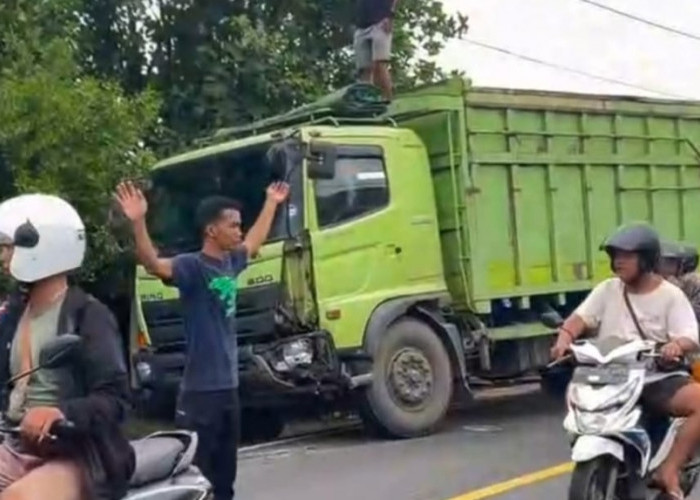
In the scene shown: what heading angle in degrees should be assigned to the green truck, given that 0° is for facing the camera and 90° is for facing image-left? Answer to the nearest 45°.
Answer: approximately 45°

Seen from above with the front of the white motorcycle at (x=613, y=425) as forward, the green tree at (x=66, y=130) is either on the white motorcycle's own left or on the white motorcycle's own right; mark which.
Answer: on the white motorcycle's own right

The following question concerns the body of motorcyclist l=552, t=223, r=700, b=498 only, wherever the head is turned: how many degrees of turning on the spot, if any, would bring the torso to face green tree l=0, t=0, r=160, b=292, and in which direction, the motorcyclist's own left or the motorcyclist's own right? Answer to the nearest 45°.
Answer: approximately 90° to the motorcyclist's own right

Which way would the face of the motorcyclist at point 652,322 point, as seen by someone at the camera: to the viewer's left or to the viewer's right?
to the viewer's left

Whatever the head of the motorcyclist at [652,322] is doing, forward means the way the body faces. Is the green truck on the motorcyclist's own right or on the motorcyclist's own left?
on the motorcyclist's own right

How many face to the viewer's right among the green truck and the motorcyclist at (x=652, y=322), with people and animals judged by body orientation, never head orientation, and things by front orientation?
0

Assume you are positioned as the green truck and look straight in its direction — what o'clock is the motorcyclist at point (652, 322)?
The motorcyclist is roughly at 10 o'clock from the green truck.

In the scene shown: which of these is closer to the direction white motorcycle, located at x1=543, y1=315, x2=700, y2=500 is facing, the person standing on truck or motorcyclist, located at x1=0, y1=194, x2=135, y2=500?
the motorcyclist

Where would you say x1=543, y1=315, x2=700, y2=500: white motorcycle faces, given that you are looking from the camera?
facing the viewer and to the left of the viewer

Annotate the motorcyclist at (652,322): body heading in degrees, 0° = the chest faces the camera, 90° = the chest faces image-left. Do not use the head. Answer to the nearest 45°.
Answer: approximately 45°
